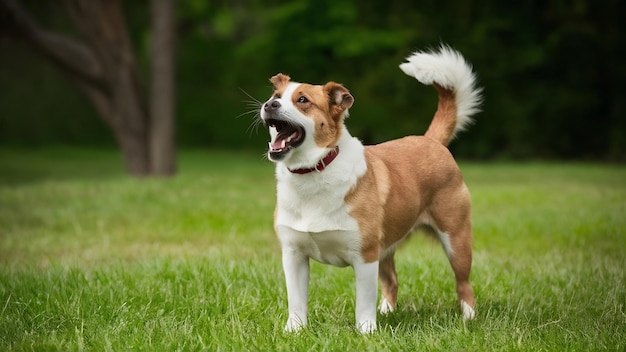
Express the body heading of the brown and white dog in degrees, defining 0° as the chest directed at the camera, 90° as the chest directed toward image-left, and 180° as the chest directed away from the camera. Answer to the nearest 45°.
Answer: approximately 45°

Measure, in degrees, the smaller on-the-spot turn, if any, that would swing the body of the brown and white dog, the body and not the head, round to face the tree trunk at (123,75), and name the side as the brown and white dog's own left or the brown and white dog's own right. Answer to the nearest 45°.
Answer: approximately 90° to the brown and white dog's own right

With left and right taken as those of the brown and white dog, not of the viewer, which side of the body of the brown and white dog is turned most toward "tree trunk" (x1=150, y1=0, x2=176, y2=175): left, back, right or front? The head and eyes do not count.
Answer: right
